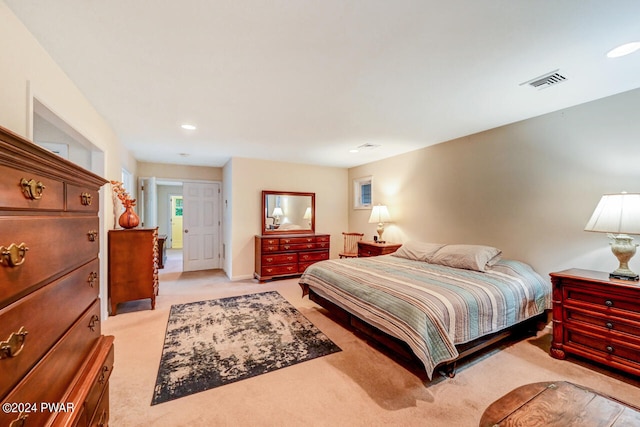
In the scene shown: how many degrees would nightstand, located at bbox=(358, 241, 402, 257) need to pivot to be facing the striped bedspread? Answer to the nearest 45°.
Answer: approximately 45° to its left

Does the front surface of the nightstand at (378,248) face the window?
no

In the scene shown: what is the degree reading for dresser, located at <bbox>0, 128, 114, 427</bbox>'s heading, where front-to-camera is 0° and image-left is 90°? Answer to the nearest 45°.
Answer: approximately 315°

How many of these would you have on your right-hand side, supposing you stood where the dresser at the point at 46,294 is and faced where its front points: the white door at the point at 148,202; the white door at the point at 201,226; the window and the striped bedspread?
0

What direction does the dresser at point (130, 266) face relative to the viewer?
to the viewer's right

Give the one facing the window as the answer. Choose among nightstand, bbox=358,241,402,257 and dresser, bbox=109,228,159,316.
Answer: the dresser

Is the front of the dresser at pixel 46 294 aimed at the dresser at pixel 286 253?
no

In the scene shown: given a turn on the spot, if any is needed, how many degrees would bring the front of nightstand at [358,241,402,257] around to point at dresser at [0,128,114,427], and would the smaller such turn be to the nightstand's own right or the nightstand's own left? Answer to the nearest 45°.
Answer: approximately 45° to the nightstand's own left

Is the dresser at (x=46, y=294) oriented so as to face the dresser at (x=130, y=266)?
no

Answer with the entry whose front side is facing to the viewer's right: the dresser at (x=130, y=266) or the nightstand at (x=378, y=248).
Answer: the dresser

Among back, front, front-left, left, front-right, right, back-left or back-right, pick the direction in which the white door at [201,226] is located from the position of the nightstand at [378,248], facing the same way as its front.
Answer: front-right

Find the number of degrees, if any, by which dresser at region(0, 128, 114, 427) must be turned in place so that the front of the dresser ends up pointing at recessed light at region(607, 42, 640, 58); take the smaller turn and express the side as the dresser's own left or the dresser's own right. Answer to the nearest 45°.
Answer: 0° — it already faces it

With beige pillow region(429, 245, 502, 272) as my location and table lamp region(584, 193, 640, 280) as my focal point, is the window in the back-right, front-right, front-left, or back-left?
back-left

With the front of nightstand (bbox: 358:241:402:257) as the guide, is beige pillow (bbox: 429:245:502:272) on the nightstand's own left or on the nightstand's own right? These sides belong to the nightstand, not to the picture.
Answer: on the nightstand's own left

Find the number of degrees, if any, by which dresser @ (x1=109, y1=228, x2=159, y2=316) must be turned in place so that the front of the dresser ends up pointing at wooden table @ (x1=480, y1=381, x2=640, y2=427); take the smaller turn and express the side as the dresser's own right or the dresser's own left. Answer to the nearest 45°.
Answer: approximately 90° to the dresser's own right

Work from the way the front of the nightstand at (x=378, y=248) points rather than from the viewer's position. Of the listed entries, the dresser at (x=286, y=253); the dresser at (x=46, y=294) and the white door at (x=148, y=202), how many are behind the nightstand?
0

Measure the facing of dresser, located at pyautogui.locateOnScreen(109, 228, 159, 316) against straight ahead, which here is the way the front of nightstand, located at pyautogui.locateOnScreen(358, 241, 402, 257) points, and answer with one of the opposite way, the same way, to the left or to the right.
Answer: the opposite way

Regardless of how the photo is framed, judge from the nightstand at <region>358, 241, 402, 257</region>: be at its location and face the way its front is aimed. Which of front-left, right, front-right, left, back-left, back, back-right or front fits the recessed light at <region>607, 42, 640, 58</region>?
left

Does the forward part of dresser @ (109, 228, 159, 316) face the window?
yes

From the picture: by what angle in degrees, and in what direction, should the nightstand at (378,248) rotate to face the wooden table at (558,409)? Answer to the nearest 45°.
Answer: approximately 45° to its left

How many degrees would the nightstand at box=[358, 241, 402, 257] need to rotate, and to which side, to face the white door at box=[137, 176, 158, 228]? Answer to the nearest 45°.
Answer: approximately 45° to its right

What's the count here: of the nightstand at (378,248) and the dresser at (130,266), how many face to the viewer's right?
1
